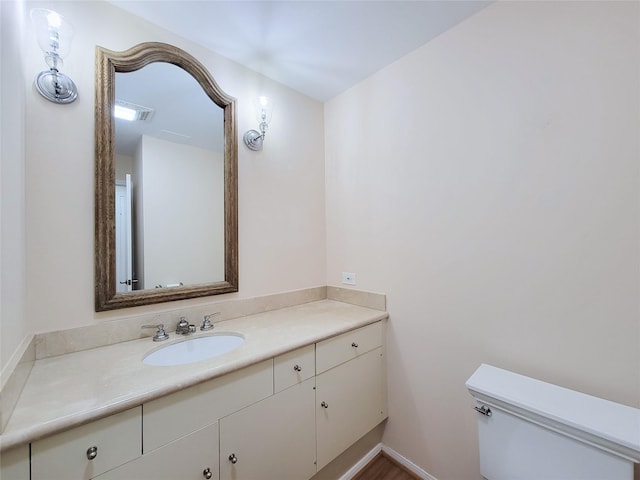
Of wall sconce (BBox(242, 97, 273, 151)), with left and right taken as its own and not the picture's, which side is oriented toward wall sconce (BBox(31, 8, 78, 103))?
right

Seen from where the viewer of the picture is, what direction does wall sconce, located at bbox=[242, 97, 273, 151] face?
facing the viewer and to the right of the viewer

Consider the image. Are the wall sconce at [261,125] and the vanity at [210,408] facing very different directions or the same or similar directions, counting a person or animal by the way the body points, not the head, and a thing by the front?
same or similar directions

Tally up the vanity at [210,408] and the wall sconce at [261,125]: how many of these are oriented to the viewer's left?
0
